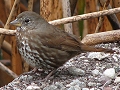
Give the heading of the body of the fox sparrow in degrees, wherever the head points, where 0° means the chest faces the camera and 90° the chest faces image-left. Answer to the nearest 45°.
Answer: approximately 90°

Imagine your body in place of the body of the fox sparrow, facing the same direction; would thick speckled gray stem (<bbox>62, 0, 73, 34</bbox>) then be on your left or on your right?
on your right

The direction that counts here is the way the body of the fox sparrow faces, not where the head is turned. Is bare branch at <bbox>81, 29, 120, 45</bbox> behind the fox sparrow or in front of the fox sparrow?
behind
